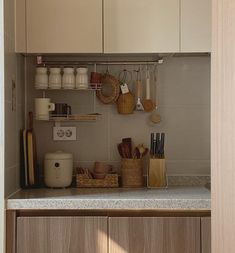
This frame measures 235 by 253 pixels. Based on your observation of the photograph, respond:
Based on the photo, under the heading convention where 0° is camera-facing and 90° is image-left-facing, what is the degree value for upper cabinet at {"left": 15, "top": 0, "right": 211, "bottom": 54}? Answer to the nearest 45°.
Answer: approximately 0°

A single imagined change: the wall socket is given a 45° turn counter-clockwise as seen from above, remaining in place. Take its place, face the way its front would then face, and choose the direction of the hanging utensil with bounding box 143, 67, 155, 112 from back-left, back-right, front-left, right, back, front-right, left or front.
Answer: front-left

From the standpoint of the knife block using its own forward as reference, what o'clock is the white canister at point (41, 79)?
The white canister is roughly at 3 o'clock from the knife block.

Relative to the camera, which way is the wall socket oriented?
toward the camera

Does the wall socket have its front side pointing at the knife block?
no

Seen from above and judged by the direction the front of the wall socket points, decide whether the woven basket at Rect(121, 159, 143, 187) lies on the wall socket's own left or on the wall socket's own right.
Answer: on the wall socket's own left

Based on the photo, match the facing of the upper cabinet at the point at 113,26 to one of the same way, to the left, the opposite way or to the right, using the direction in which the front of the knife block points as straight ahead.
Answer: the same way

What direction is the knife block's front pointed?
toward the camera

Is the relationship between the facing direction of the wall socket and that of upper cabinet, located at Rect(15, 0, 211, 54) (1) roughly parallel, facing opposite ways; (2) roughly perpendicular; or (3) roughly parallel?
roughly parallel
